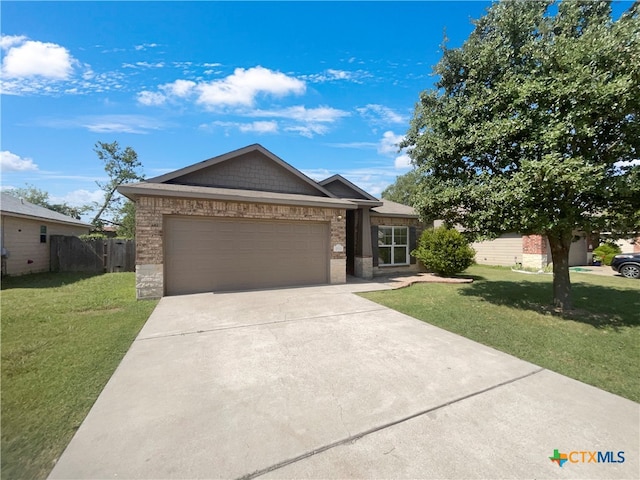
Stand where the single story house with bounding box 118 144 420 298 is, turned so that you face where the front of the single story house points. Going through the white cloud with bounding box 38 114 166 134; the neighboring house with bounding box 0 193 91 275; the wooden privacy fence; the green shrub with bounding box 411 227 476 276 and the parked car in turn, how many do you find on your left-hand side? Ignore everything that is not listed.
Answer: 2

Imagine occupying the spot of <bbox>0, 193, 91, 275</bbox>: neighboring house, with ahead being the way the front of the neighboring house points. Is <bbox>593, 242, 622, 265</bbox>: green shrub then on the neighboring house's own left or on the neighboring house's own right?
on the neighboring house's own left

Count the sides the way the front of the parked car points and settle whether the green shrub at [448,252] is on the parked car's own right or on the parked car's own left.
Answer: on the parked car's own left

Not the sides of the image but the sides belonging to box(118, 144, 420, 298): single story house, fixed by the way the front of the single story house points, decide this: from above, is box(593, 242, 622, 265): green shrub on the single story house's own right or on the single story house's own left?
on the single story house's own left

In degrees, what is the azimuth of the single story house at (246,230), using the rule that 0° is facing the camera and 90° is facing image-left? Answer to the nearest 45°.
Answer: approximately 0°

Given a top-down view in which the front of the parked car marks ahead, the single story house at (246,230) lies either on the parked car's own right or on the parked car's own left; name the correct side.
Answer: on the parked car's own left

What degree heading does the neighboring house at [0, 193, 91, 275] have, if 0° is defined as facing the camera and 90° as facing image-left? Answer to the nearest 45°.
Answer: approximately 45°

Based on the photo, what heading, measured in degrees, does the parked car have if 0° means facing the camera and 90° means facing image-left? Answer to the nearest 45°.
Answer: approximately 90°
